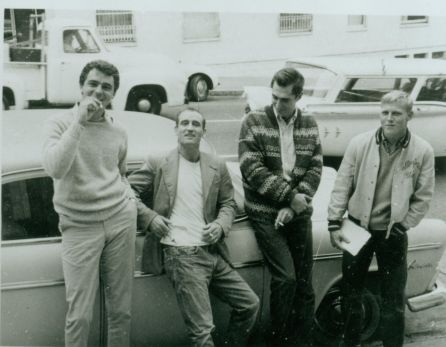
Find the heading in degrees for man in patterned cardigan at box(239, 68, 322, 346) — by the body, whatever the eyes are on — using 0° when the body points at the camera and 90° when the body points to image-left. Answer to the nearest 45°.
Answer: approximately 0°

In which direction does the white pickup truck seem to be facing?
to the viewer's right

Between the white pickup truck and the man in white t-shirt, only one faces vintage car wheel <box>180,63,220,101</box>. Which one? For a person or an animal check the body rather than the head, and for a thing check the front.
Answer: the white pickup truck
